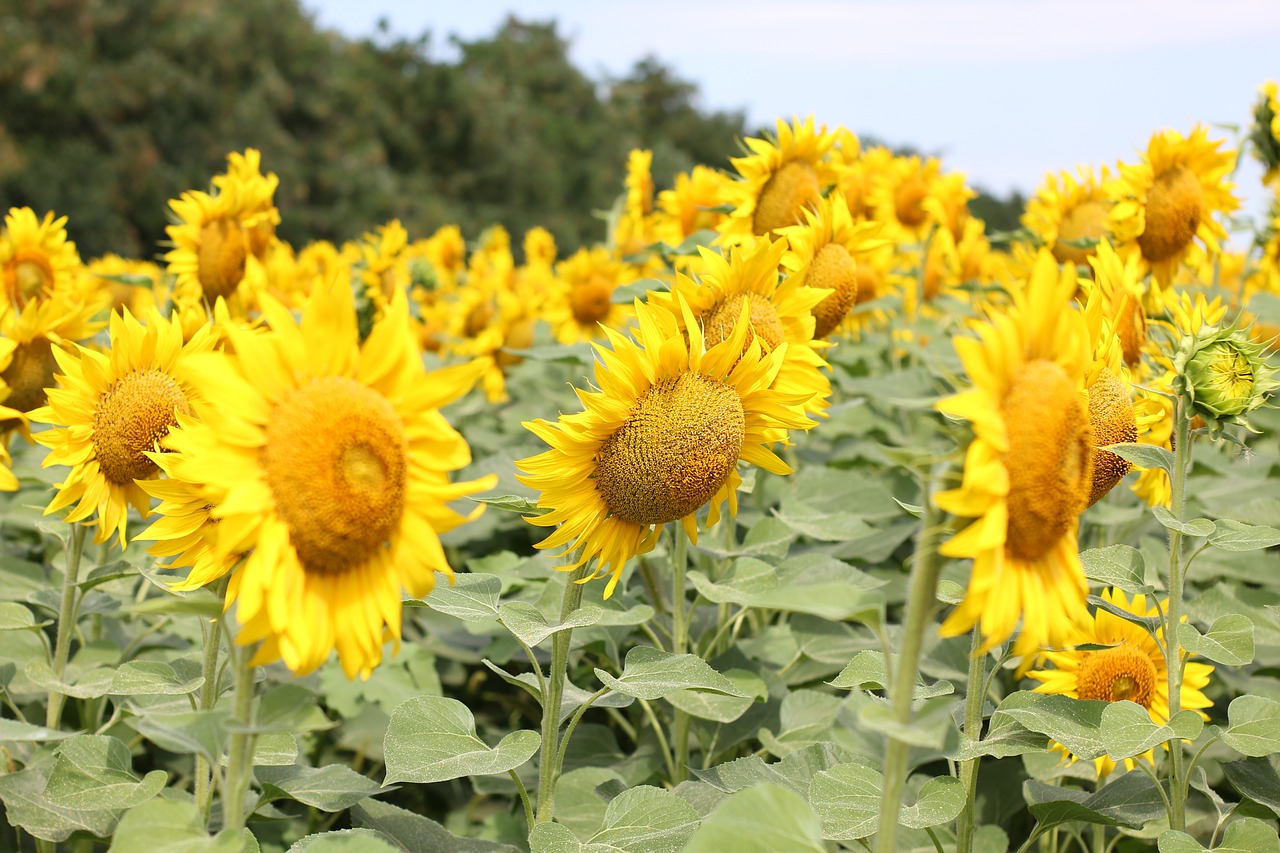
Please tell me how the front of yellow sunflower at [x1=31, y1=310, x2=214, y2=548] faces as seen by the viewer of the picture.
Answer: facing the viewer and to the right of the viewer

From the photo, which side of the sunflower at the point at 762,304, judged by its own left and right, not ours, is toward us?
front

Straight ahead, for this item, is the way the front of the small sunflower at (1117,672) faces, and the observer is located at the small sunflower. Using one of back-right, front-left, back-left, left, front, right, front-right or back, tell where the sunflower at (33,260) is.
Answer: right

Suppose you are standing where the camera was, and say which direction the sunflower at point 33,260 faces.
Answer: facing the viewer

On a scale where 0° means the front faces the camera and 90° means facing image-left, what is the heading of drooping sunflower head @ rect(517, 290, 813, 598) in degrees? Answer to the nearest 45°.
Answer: approximately 315°

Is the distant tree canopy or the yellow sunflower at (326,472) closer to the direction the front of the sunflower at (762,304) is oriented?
the yellow sunflower

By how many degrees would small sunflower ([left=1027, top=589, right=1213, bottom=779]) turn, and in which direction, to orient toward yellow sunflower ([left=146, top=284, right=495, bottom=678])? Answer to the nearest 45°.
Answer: approximately 45° to its right

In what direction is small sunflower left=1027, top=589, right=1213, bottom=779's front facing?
toward the camera

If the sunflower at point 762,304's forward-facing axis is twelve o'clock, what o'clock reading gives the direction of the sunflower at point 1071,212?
the sunflower at point 1071,212 is roughly at 7 o'clock from the sunflower at point 762,304.

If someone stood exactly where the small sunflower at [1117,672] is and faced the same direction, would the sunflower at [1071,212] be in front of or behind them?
behind

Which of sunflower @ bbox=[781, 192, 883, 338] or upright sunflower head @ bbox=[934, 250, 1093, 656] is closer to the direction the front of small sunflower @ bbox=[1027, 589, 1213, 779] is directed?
the upright sunflower head

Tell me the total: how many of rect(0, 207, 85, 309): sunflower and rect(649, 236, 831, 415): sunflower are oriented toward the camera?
2

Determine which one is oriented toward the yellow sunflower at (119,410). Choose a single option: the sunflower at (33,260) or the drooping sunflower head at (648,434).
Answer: the sunflower

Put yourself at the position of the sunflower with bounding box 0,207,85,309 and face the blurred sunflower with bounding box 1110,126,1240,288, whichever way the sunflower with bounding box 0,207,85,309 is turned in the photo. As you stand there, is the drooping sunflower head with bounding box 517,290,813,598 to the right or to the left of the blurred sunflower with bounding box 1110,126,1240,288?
right

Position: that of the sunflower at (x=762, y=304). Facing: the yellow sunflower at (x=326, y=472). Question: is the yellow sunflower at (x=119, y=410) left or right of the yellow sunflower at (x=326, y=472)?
right

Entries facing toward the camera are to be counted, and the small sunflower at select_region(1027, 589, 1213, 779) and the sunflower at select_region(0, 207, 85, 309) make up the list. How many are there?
2
